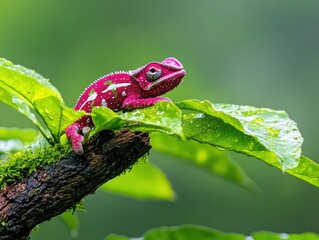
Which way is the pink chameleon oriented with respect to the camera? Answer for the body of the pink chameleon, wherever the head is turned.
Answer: to the viewer's right
